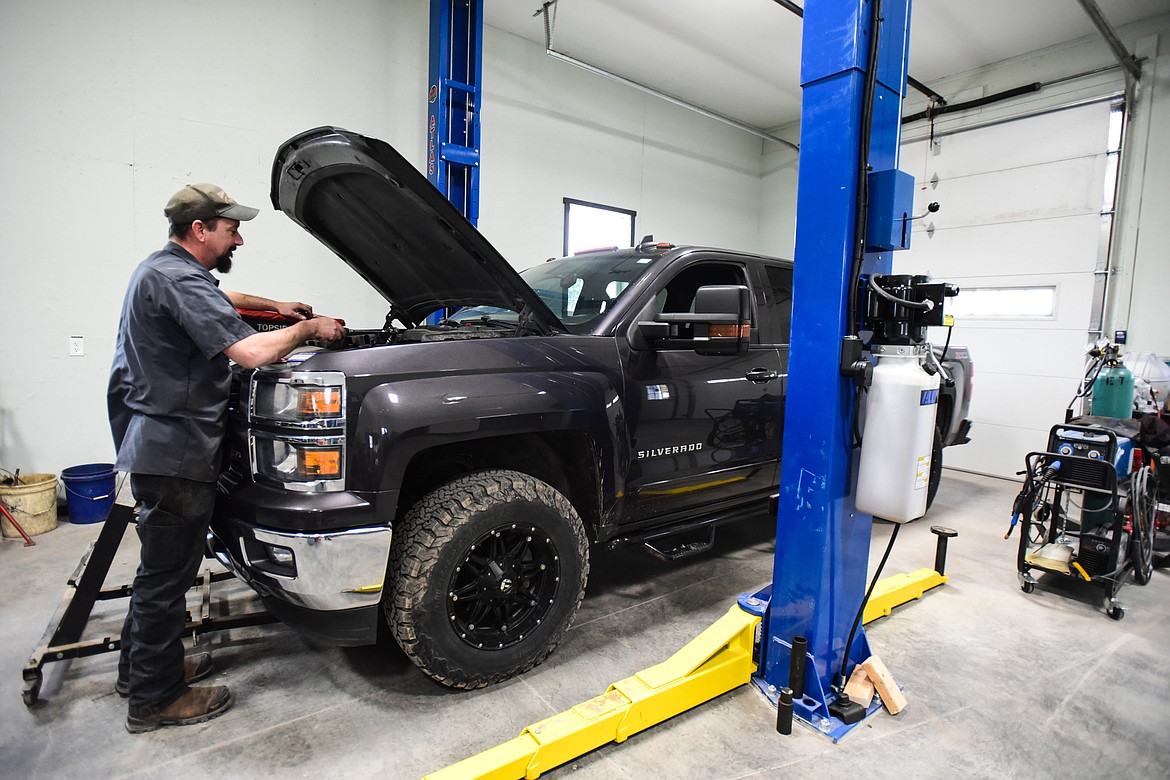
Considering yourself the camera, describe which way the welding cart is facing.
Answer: facing the viewer and to the left of the viewer

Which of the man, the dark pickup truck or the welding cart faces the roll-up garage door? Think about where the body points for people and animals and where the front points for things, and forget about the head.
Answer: the man

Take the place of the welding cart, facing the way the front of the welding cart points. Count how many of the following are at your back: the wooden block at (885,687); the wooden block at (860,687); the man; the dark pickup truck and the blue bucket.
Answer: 0

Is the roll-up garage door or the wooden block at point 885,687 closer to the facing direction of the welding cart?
the wooden block

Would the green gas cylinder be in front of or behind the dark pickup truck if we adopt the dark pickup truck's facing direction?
behind

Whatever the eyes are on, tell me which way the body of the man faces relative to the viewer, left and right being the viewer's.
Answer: facing to the right of the viewer

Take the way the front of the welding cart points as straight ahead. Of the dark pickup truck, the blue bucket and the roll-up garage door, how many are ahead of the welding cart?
2

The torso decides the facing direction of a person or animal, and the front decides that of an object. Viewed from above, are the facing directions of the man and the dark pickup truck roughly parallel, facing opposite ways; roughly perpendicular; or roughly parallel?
roughly parallel, facing opposite ways

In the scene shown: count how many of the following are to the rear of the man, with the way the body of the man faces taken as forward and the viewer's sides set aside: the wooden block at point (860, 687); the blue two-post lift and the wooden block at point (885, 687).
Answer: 0

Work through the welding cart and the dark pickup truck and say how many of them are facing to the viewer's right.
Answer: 0

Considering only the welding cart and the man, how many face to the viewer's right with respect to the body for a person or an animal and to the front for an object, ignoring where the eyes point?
1

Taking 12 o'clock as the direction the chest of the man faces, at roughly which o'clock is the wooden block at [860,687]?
The wooden block is roughly at 1 o'clock from the man.

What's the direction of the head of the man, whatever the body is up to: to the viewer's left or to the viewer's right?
to the viewer's right

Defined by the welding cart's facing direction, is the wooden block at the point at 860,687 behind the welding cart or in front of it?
in front

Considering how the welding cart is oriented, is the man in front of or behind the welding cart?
in front

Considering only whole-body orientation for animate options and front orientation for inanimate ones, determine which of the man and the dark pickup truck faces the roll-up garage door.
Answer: the man

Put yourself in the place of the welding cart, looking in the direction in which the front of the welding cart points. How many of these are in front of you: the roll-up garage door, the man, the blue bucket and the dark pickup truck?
3

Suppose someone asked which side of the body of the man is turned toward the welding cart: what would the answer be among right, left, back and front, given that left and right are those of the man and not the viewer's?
front

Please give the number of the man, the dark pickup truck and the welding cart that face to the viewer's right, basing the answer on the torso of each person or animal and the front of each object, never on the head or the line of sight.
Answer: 1

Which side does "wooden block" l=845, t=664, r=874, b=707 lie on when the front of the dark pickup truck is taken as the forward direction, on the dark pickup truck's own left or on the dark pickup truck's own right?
on the dark pickup truck's own left
